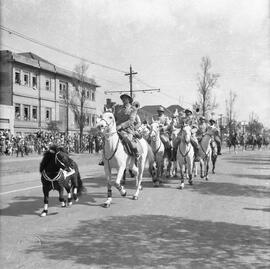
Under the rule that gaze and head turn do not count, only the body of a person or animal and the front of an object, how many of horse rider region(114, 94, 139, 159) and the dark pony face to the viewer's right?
0

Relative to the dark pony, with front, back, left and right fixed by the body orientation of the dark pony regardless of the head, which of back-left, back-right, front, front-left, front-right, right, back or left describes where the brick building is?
back-right

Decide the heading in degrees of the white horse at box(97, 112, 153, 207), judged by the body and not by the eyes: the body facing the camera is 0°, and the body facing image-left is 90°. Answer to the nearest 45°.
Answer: approximately 45°

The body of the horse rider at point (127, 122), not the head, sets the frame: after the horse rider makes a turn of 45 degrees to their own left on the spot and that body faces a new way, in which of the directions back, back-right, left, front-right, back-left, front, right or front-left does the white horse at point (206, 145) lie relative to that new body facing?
back-left

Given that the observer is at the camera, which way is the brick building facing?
facing the viewer and to the right of the viewer

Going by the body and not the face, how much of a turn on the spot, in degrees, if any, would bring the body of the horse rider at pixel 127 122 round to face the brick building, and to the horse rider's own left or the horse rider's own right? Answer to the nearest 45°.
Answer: approximately 135° to the horse rider's own right

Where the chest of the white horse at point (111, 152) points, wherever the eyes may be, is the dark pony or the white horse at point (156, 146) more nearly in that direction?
the dark pony

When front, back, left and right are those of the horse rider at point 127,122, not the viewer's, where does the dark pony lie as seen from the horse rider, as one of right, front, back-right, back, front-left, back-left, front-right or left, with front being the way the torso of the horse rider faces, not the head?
front

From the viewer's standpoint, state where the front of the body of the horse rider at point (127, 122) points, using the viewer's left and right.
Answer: facing the viewer and to the left of the viewer

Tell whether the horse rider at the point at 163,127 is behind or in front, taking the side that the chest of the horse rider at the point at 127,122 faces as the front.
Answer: behind

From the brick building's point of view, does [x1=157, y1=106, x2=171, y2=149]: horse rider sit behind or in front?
in front

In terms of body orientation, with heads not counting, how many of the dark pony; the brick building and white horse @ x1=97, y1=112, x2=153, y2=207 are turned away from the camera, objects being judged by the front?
0

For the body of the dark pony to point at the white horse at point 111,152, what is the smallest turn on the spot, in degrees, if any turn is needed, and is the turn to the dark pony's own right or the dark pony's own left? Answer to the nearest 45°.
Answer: approximately 180°

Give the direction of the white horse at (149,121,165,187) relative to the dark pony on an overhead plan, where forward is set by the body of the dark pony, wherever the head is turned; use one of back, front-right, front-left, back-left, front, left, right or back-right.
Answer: back

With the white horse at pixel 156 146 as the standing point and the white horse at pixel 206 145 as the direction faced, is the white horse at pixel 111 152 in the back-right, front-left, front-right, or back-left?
back-right
